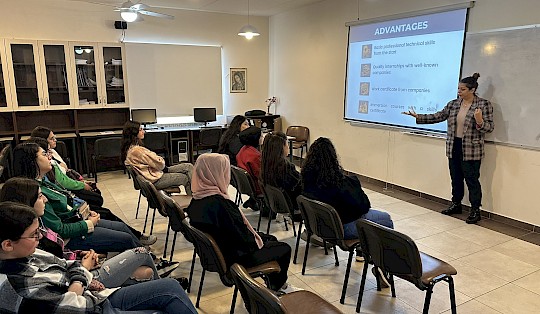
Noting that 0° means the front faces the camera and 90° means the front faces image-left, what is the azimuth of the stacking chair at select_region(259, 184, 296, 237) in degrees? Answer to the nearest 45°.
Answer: approximately 225°

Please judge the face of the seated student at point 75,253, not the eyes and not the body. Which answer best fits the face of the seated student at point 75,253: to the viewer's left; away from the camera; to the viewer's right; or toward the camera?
to the viewer's right

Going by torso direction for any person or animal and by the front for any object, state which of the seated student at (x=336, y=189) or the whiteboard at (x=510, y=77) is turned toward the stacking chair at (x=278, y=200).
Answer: the whiteboard

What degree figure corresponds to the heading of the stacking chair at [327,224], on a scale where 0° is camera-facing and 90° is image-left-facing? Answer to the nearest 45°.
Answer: approximately 225°

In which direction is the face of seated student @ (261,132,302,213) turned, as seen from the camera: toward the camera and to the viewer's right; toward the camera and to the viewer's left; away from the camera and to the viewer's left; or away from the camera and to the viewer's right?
away from the camera and to the viewer's right

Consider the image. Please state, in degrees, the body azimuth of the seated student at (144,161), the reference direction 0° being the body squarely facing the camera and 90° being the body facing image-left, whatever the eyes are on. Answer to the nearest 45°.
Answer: approximately 270°

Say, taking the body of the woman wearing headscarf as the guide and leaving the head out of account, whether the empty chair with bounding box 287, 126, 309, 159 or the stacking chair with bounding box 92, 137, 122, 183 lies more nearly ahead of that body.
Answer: the empty chair

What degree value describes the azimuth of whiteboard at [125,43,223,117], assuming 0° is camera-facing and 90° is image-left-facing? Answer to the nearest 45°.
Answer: approximately 0°

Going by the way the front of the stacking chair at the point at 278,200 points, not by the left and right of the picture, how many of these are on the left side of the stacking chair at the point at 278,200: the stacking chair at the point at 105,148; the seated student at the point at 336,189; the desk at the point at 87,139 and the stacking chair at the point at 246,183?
3

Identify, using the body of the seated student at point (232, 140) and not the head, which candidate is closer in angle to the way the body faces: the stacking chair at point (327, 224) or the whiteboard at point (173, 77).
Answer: the stacking chair

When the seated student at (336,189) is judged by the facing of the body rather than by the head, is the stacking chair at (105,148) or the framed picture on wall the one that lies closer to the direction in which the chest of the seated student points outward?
the framed picture on wall

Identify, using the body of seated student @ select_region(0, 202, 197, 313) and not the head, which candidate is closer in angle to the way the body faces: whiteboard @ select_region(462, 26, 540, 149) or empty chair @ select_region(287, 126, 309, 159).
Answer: the whiteboard

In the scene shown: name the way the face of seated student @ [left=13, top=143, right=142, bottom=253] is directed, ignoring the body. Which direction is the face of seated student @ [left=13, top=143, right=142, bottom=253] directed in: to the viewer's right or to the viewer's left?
to the viewer's right

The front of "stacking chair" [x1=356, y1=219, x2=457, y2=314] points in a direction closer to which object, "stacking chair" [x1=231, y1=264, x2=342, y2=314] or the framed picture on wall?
the framed picture on wall

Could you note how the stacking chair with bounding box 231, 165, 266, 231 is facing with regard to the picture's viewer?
facing away from the viewer and to the right of the viewer

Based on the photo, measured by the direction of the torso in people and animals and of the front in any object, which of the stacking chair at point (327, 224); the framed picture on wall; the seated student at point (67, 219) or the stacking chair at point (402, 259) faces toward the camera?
the framed picture on wall

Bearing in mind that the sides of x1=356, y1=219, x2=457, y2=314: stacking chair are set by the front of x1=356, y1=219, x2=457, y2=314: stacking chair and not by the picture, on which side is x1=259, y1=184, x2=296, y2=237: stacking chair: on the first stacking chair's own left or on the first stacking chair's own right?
on the first stacking chair's own left
